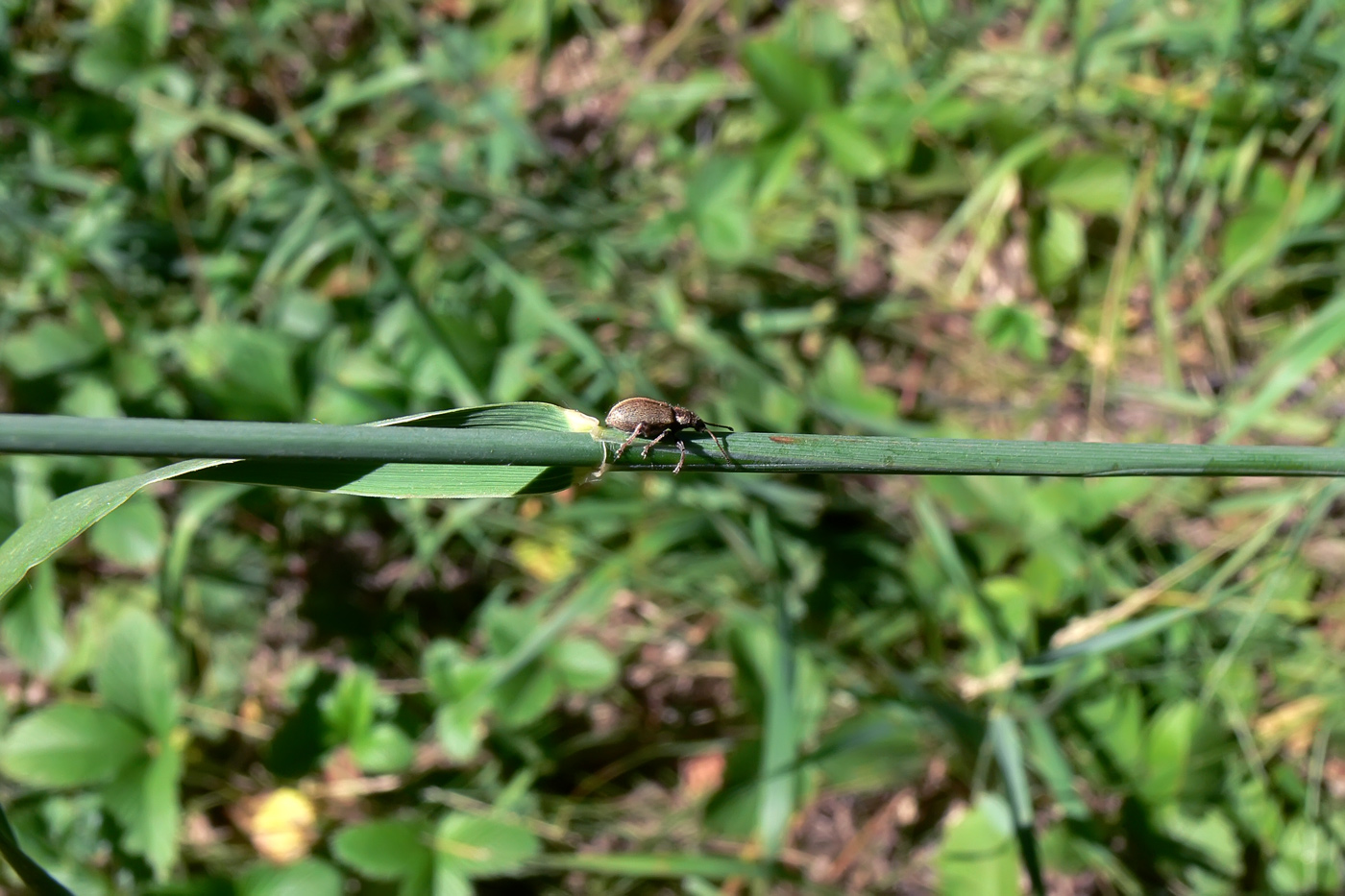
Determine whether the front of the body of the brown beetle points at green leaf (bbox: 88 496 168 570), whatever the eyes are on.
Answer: no

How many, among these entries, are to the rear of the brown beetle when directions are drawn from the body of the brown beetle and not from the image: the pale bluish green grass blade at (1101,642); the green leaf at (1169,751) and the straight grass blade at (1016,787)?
0

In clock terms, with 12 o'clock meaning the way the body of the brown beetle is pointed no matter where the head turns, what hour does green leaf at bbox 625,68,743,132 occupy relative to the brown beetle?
The green leaf is roughly at 9 o'clock from the brown beetle.

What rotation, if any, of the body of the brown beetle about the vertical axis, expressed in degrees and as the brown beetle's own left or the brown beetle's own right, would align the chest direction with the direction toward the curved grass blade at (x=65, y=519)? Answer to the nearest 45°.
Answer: approximately 135° to the brown beetle's own right

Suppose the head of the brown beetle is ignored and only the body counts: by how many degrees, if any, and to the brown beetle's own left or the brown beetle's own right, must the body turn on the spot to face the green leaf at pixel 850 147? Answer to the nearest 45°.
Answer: approximately 90° to the brown beetle's own left

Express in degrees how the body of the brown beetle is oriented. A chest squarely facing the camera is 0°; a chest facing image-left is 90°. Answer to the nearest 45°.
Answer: approximately 270°

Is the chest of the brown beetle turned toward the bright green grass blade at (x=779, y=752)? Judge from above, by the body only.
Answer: no
